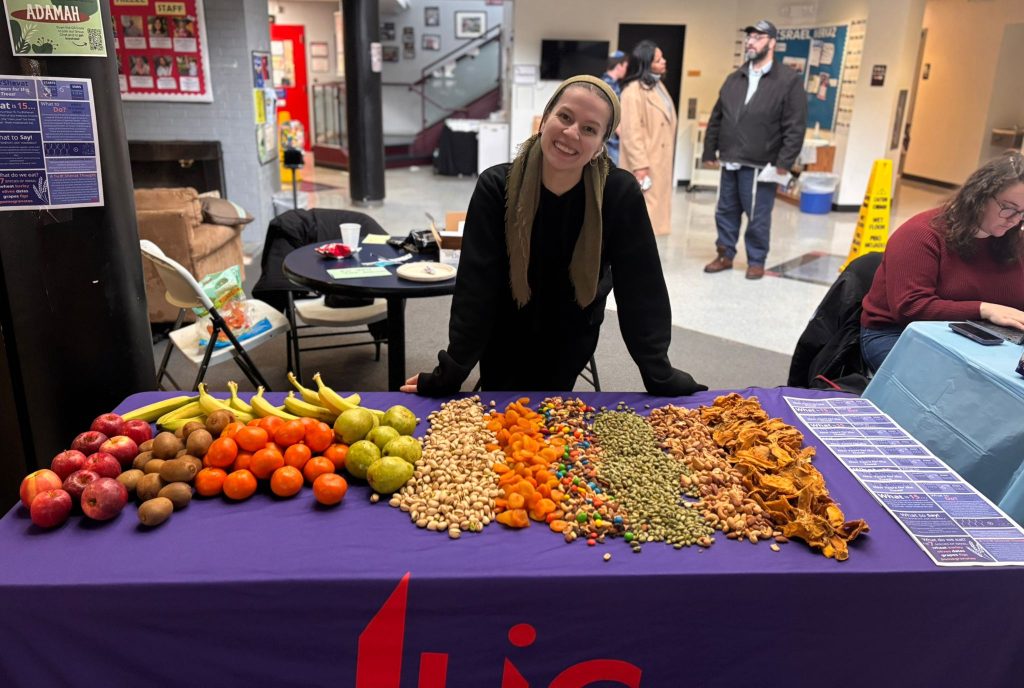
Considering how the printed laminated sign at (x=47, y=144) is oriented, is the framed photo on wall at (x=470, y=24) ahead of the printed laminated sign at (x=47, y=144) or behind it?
behind

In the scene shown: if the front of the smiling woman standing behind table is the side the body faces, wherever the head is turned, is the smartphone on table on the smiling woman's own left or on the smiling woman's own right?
on the smiling woman's own left

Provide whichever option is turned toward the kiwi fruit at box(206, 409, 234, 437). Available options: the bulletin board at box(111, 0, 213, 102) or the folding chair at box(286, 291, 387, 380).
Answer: the bulletin board

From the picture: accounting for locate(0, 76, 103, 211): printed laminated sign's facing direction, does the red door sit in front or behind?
behind

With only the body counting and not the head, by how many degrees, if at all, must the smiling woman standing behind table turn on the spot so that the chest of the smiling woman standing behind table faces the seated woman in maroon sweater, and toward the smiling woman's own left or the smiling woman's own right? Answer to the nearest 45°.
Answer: approximately 135° to the smiling woman's own left

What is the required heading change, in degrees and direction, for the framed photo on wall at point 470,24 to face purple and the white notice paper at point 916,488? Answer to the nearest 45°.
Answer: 0° — it already faces it

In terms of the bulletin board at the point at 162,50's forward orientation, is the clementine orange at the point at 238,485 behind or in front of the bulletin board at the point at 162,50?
in front

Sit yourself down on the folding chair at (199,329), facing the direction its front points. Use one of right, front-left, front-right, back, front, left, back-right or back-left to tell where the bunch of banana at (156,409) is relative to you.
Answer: back-right

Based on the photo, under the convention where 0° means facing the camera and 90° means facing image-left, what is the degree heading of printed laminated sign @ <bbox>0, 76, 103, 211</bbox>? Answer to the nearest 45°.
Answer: approximately 0°
